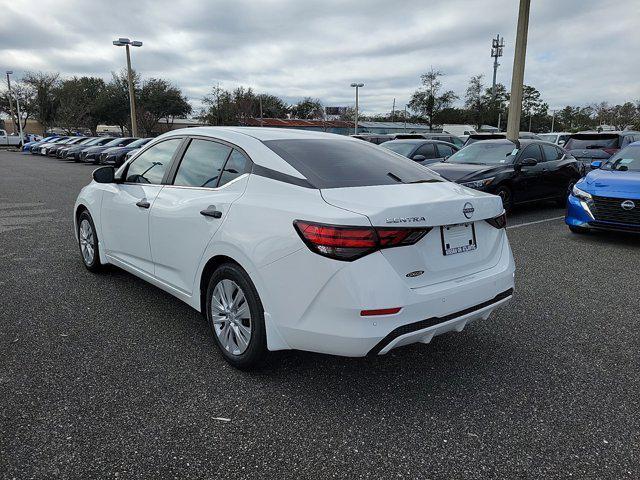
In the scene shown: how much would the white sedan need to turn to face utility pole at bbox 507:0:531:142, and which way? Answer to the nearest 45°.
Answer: approximately 90° to its right

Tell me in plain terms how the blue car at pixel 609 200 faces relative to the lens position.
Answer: facing the viewer and to the left of the viewer

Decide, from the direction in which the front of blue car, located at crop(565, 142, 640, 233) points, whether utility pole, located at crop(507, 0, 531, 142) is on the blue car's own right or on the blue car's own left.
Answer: on the blue car's own right

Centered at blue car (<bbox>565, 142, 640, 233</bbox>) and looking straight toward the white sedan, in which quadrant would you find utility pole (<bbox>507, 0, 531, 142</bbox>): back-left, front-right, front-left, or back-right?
back-right

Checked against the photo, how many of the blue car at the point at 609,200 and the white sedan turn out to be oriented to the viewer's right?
0

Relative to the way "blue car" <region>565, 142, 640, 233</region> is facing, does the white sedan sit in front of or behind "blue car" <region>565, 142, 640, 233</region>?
in front

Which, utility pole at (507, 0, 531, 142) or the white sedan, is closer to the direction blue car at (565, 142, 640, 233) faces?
the white sedan

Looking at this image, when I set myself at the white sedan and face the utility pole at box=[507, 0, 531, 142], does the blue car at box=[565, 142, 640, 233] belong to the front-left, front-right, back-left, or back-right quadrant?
front-right

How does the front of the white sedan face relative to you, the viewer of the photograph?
facing away from the viewer and to the left of the viewer

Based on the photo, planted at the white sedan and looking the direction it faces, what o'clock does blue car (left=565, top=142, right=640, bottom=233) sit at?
The blue car is roughly at 3 o'clock from the white sedan.
